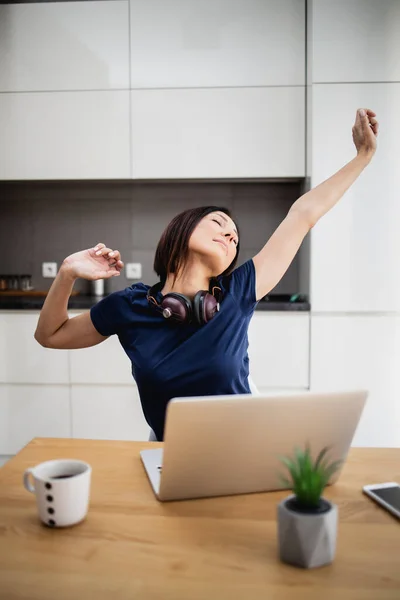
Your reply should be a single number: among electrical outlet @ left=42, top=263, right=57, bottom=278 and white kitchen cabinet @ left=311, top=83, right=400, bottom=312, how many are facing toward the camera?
2

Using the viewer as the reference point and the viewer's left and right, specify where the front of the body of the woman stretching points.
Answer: facing the viewer and to the right of the viewer

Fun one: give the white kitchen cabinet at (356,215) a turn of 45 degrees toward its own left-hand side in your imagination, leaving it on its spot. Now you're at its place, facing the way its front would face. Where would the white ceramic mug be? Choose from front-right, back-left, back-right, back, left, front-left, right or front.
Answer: front-right

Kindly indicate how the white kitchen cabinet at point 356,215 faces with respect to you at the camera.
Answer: facing the viewer

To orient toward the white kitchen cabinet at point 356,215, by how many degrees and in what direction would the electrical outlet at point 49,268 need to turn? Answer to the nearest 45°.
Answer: approximately 45° to its left

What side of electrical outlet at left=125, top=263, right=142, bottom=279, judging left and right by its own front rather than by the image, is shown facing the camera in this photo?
front

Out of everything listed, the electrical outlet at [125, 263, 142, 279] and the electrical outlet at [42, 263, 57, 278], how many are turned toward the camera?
2

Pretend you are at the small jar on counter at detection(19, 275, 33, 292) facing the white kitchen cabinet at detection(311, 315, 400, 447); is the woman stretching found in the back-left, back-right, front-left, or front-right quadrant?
front-right

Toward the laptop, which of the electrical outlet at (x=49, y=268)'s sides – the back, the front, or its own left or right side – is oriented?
front

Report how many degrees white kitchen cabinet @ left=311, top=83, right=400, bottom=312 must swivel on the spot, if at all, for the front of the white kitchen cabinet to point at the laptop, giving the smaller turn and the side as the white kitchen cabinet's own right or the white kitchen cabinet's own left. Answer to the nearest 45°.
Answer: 0° — it already faces it
